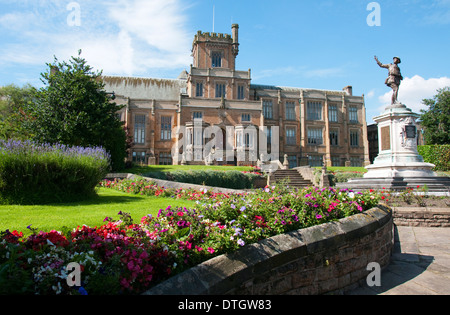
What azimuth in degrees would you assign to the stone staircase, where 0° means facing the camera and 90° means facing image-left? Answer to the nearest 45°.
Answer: approximately 0°

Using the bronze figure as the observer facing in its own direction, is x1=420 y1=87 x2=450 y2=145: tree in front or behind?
behind

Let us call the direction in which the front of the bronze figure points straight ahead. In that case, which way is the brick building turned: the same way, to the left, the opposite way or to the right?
to the left

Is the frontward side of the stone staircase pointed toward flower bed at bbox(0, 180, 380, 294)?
yes

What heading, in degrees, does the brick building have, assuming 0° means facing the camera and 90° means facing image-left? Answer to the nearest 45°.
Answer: approximately 0°

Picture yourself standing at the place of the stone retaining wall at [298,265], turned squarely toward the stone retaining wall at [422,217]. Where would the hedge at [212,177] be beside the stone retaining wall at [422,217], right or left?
left

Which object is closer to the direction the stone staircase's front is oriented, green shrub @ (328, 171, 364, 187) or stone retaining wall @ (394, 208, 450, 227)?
the stone retaining wall

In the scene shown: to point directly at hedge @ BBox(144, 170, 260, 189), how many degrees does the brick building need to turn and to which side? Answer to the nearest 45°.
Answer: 0° — it already faces it

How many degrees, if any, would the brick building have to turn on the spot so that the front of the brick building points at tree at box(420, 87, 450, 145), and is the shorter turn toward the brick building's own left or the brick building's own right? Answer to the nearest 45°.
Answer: approximately 90° to the brick building's own left

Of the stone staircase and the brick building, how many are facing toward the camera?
2

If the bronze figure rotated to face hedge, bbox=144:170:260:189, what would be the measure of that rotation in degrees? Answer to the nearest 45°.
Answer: approximately 45° to its right
